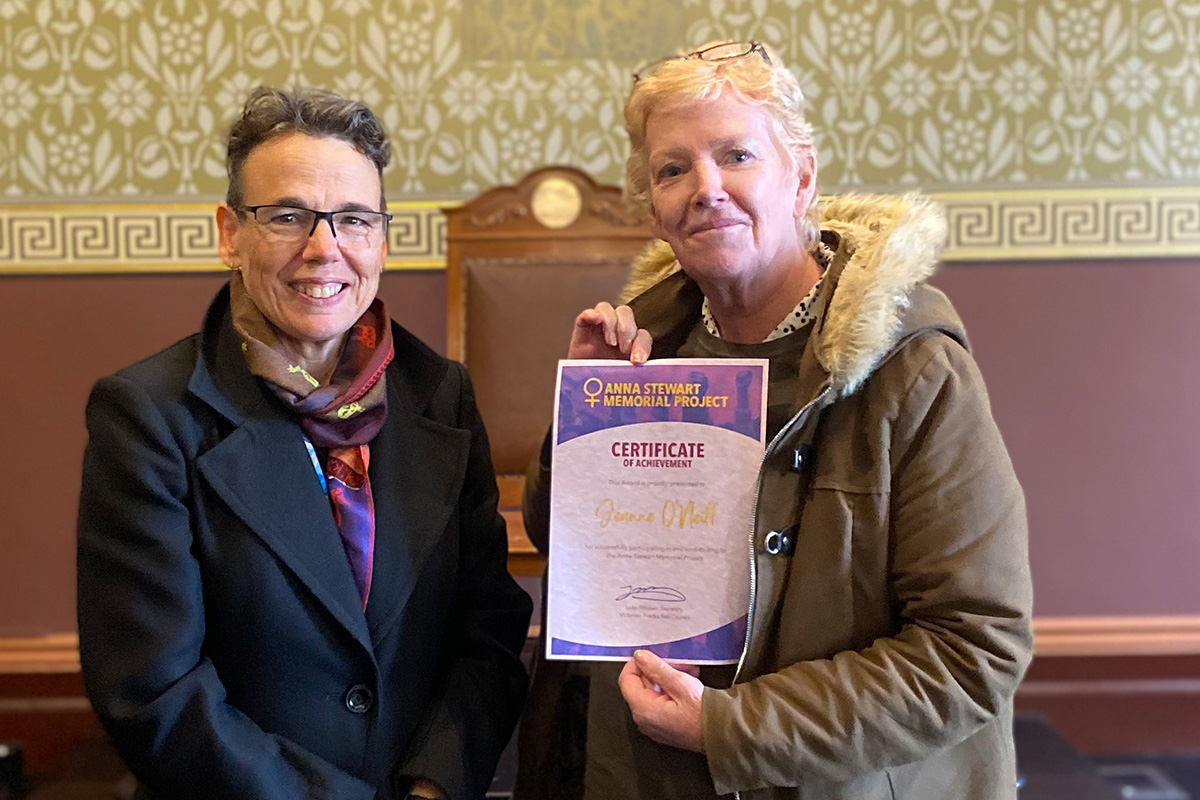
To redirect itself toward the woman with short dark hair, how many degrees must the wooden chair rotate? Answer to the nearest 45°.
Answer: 0° — it already faces them

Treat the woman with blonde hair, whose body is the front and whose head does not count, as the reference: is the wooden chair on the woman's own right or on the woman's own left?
on the woman's own right

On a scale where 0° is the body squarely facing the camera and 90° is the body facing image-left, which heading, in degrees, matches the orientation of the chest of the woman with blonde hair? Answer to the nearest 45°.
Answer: approximately 45°

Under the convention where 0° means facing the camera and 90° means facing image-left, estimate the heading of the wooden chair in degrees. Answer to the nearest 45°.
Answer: approximately 0°

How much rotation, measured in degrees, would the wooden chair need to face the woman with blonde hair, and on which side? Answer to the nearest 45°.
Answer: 0° — it already faces them

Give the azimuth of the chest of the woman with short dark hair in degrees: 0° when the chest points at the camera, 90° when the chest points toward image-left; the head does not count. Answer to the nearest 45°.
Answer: approximately 315°
